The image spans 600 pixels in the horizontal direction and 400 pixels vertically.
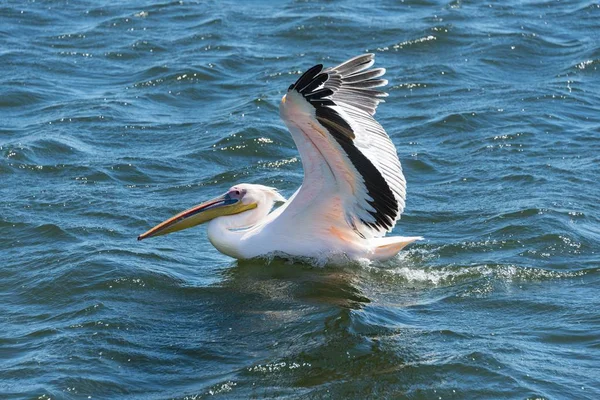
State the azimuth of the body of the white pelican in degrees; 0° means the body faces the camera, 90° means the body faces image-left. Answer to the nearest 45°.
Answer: approximately 90°
